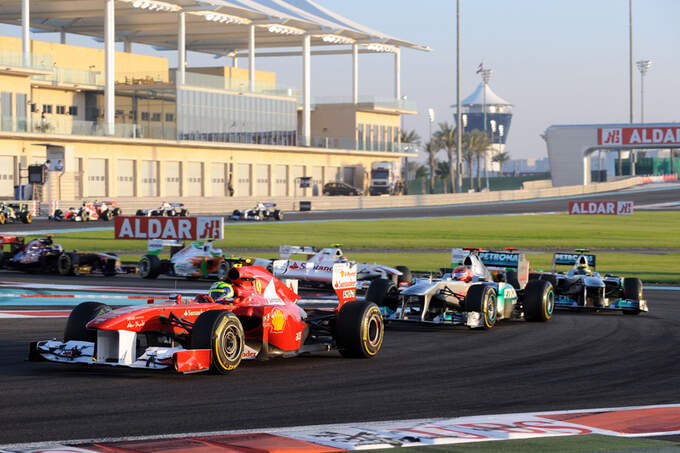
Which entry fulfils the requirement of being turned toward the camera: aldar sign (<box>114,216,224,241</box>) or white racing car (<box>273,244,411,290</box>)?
the aldar sign

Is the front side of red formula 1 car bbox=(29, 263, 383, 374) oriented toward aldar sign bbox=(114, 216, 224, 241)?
no

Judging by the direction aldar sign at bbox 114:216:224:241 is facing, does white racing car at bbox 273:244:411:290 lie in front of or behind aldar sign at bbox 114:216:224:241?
in front

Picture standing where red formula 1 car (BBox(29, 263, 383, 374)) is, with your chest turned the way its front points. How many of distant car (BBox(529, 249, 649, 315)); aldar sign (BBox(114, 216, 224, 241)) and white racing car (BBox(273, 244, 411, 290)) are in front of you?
0

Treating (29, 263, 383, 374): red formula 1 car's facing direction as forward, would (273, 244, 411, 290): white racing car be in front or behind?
behind

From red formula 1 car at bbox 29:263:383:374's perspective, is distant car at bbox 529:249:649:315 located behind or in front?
behind

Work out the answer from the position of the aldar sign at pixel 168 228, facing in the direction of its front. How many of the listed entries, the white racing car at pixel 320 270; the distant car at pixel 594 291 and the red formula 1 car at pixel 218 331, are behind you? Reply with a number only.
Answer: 0

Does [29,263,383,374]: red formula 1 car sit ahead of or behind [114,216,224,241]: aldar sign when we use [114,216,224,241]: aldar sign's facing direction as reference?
ahead

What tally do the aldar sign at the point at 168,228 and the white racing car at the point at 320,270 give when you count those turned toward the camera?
1

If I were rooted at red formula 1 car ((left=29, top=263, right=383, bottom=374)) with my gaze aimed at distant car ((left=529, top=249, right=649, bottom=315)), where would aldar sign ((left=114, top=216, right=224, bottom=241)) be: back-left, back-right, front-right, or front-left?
front-left

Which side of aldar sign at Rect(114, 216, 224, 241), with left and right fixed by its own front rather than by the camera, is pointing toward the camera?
front

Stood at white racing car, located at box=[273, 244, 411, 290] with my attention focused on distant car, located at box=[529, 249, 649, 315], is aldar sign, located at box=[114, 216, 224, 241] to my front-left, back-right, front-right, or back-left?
back-left

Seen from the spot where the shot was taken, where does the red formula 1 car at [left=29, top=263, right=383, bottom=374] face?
facing the viewer and to the left of the viewer
